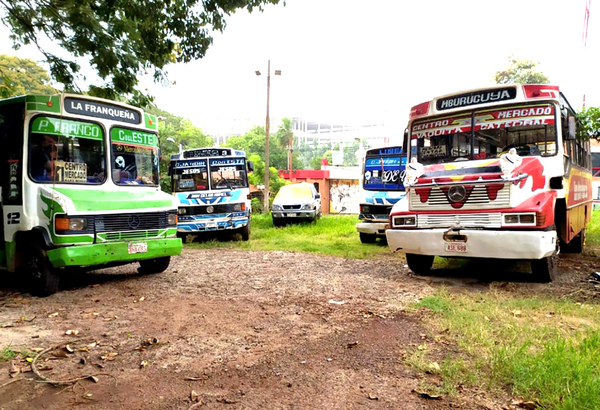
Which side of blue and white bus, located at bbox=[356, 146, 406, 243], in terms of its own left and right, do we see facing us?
front

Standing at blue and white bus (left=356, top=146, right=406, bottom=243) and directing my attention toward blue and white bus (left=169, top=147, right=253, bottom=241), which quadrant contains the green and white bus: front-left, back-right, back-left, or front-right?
front-left

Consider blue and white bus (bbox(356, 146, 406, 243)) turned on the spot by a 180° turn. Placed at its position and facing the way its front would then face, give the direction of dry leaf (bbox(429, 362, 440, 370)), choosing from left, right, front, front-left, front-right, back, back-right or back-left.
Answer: back

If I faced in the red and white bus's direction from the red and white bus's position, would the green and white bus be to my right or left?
on my right

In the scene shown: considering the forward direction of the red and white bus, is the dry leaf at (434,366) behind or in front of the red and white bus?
in front

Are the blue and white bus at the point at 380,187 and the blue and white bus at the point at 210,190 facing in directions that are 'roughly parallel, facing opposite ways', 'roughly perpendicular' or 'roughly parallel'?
roughly parallel

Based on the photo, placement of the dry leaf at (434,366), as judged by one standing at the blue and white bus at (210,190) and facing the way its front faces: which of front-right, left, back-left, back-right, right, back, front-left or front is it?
front

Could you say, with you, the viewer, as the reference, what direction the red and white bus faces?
facing the viewer

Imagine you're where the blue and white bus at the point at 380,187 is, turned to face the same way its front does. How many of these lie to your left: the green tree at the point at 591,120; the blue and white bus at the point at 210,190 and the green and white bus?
1

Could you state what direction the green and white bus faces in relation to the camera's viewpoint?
facing the viewer and to the right of the viewer

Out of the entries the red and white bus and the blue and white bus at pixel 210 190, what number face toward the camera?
2

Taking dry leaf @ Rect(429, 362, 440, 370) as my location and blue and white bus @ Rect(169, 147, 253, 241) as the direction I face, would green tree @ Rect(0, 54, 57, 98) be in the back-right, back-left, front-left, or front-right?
front-left

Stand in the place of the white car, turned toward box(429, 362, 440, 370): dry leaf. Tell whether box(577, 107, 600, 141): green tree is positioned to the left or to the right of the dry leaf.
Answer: left

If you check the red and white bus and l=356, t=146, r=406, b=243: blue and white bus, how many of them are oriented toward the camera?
2

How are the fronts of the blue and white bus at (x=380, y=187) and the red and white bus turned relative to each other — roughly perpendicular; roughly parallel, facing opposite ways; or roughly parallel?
roughly parallel

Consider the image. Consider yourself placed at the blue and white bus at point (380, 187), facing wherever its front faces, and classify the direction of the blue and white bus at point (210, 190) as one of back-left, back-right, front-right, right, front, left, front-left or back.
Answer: right
